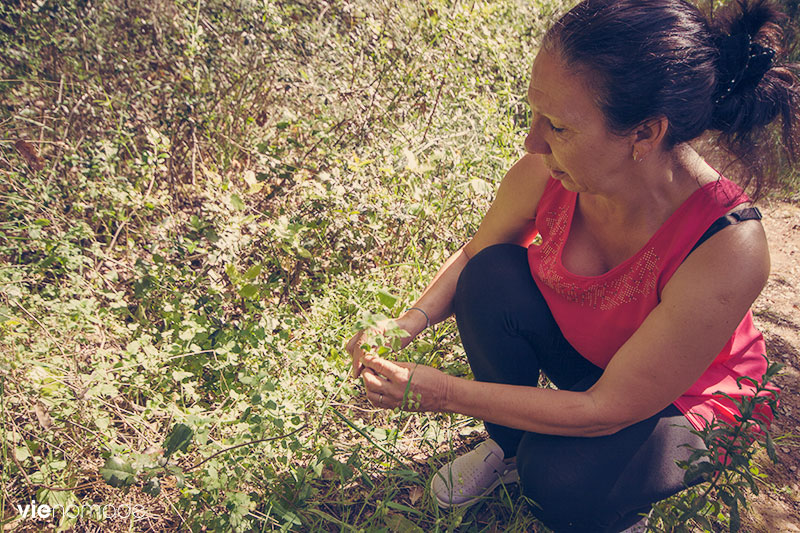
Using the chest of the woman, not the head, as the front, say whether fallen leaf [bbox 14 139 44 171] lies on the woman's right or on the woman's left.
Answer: on the woman's right

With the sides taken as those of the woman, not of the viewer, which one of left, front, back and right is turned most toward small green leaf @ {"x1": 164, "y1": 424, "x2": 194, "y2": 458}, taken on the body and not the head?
front

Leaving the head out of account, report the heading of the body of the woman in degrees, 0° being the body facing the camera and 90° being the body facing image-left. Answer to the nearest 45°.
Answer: approximately 45°

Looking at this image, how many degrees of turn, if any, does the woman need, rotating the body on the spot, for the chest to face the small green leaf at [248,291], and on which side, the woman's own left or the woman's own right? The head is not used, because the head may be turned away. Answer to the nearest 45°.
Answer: approximately 45° to the woman's own right

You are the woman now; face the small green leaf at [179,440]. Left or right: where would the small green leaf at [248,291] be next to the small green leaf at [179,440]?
right

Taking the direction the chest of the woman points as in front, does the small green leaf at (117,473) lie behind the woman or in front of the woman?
in front
